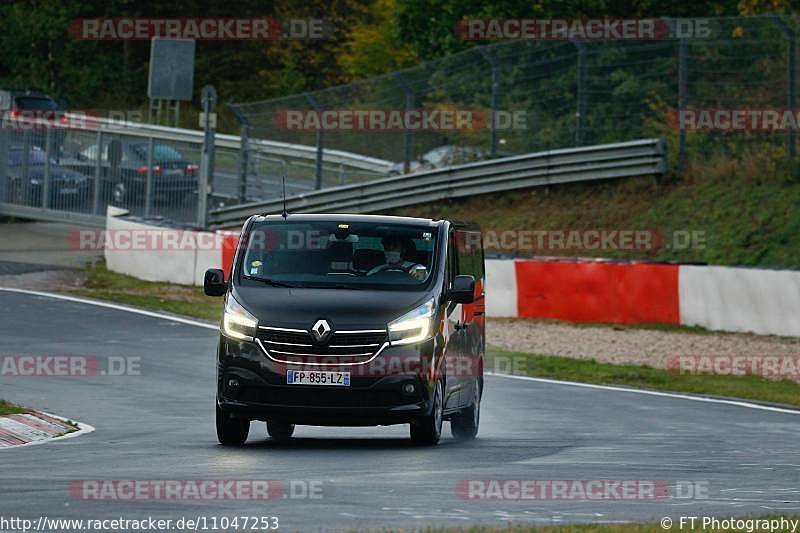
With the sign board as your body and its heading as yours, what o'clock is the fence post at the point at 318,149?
The fence post is roughly at 4 o'clock from the sign board.

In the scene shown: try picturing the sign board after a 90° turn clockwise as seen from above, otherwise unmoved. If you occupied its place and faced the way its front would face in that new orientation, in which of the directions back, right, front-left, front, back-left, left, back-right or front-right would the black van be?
left

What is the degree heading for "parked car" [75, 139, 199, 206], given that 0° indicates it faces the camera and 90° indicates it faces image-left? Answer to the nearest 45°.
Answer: approximately 135°

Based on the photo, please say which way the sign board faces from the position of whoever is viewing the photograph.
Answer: facing away from the viewer

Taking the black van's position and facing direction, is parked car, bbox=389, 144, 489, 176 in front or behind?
behind

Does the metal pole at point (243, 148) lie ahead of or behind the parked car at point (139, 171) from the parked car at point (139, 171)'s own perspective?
behind
